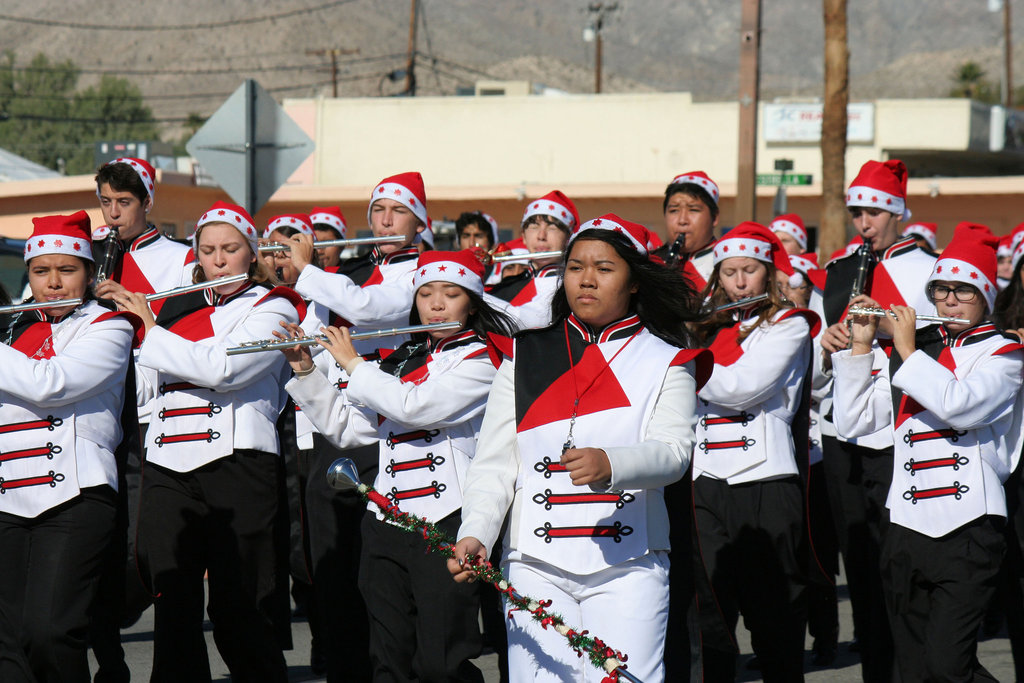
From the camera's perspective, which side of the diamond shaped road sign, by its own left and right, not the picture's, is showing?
back

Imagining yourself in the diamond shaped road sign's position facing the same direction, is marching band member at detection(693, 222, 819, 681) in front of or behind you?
behind

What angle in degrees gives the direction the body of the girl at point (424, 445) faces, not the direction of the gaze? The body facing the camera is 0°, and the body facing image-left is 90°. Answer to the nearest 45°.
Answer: approximately 45°

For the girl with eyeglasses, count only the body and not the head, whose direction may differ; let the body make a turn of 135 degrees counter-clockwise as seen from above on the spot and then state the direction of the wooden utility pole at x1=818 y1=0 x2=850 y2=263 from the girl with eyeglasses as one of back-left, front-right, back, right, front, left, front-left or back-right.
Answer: left

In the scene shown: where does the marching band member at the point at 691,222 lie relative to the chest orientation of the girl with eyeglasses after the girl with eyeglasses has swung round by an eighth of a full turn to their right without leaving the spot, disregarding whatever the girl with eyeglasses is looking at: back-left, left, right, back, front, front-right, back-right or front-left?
front-right

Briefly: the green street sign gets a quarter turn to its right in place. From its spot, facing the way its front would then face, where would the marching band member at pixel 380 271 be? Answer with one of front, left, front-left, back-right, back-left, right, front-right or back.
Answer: left

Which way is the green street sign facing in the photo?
toward the camera

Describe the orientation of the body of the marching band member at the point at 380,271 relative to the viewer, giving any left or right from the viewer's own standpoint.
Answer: facing the viewer and to the left of the viewer

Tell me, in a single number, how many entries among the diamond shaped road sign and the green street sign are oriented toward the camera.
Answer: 1

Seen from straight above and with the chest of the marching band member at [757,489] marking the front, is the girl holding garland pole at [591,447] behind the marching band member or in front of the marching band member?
in front
